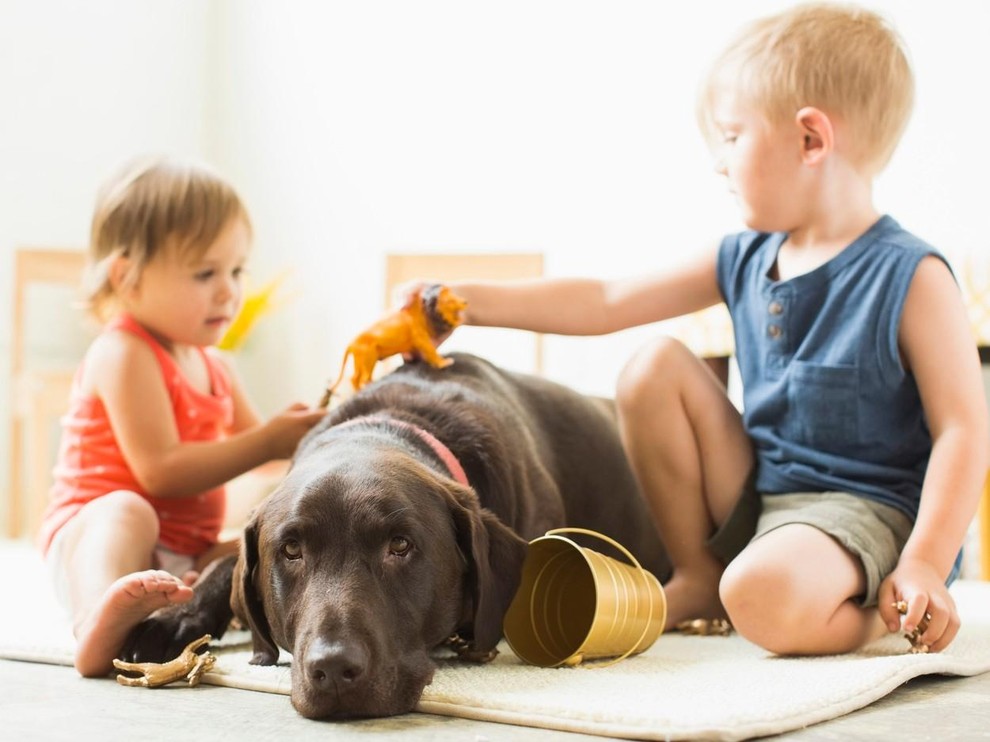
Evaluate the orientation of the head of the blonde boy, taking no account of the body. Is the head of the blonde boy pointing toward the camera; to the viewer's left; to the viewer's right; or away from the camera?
to the viewer's left

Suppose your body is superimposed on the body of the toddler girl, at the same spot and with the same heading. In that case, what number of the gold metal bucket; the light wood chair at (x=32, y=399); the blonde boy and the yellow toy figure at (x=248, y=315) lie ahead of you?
2

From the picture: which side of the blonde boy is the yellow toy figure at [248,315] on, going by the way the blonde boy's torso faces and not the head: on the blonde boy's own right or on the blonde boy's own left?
on the blonde boy's own right

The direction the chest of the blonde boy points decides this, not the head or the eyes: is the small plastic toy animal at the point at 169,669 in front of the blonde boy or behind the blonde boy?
in front

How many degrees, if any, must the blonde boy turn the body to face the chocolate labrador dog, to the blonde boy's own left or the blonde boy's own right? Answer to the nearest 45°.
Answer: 0° — they already face it

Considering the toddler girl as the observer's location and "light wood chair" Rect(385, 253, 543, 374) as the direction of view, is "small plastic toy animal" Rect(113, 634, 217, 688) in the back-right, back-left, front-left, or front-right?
back-right

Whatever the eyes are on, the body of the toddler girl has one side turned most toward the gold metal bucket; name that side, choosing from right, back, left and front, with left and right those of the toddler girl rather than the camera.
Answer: front

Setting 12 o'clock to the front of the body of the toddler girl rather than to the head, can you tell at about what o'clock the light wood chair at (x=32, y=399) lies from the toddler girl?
The light wood chair is roughly at 7 o'clock from the toddler girl.

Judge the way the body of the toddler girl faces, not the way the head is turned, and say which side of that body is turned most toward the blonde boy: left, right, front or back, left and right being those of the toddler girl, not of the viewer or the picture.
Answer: front

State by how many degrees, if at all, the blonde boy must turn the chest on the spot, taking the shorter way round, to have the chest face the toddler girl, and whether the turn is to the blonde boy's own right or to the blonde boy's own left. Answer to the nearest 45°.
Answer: approximately 45° to the blonde boy's own right

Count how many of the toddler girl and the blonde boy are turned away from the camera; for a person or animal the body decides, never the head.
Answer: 0
